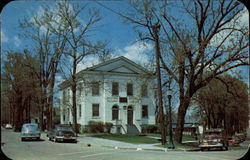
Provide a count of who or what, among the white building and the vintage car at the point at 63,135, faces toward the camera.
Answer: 1

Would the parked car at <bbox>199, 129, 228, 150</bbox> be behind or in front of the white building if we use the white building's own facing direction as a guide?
in front

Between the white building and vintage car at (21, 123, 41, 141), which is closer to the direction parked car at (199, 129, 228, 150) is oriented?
the vintage car

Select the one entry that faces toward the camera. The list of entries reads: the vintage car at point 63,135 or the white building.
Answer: the white building

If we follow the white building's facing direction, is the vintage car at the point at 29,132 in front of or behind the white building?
in front

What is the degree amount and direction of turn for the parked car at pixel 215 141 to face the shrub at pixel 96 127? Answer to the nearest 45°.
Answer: approximately 90° to its right

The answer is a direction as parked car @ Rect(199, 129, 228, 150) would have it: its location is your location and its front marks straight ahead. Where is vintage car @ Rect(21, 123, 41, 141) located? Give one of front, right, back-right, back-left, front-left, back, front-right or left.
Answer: front-right

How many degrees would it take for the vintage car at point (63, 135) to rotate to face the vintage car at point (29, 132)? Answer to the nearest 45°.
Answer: approximately 45° to its left

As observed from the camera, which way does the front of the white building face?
facing the viewer

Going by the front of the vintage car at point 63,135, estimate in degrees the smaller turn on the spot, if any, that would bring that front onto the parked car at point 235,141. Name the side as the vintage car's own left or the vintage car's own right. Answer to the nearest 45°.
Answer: approximately 180°

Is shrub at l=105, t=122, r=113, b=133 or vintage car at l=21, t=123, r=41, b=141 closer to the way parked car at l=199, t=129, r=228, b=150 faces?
the vintage car

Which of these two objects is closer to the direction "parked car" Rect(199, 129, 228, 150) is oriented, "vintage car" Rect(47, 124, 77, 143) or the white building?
the vintage car

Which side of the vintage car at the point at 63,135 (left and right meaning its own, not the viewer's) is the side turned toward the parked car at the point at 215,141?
back
